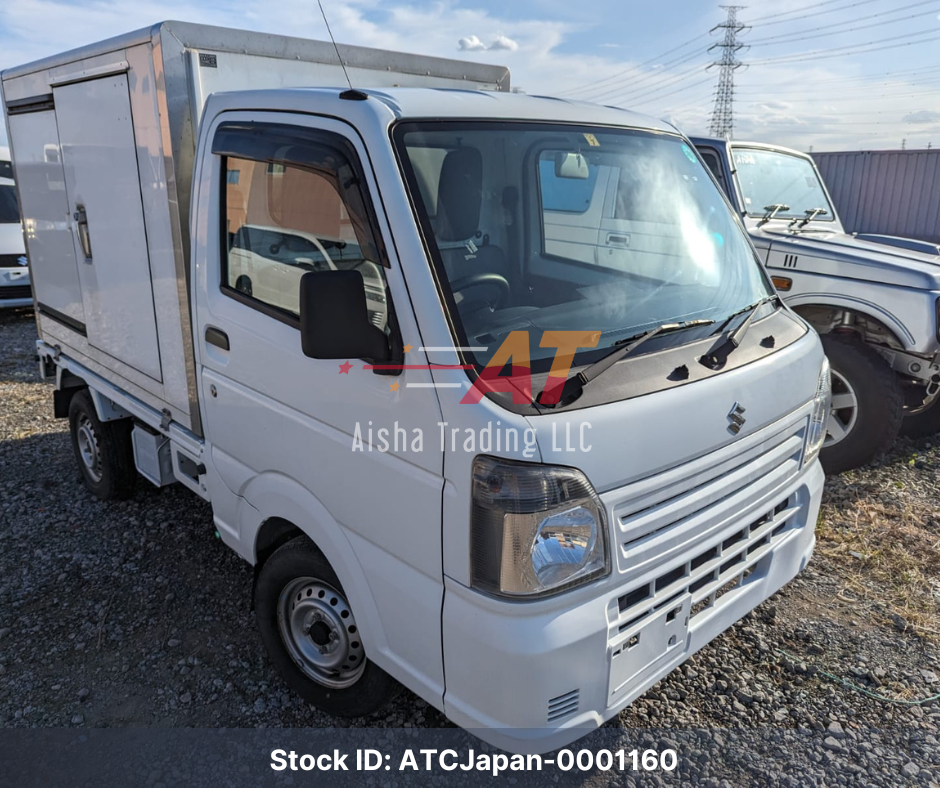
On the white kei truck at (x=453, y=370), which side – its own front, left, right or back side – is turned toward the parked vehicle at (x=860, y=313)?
left

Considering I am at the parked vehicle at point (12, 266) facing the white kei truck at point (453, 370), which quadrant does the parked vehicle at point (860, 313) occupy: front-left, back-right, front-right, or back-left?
front-left

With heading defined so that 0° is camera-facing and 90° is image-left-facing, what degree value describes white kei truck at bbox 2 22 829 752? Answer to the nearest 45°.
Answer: approximately 315°

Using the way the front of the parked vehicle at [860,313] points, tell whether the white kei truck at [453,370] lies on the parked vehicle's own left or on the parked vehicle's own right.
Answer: on the parked vehicle's own right

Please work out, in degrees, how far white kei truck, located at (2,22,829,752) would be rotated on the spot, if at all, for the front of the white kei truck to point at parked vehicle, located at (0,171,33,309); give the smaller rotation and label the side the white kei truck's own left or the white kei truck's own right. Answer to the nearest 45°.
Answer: approximately 180°

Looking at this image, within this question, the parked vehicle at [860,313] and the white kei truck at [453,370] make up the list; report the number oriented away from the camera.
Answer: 0

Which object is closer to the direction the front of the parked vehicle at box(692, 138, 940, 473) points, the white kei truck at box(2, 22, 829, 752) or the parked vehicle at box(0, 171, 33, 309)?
the white kei truck

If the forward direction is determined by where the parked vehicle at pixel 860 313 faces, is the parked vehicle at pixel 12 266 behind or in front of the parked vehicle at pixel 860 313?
behind
